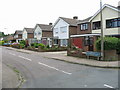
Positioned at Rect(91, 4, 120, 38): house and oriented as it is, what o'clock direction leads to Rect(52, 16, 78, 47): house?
Rect(52, 16, 78, 47): house is roughly at 3 o'clock from Rect(91, 4, 120, 38): house.

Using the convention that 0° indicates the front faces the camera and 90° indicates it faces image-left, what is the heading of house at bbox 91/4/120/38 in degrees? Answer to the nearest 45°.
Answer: approximately 45°

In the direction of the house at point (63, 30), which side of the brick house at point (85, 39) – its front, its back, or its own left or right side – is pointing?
right

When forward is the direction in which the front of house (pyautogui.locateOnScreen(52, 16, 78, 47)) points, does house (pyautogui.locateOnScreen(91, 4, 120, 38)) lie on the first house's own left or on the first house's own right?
on the first house's own left

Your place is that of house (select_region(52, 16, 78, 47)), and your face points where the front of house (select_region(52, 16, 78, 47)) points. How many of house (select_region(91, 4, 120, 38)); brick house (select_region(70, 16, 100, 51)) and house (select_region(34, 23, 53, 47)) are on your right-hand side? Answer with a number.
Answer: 1

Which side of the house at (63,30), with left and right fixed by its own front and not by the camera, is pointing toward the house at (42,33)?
right

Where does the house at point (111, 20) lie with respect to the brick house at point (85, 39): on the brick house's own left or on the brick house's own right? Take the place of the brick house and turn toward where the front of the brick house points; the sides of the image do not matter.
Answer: on the brick house's own left

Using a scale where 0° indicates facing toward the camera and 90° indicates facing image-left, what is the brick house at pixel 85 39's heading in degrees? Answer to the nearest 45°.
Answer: approximately 45°
